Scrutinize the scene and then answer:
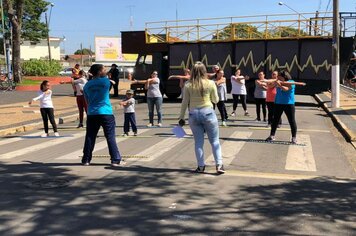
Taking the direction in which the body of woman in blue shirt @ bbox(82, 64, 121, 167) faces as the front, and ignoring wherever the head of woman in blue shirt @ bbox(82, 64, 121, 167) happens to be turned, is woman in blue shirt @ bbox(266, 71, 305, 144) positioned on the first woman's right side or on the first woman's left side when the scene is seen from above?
on the first woman's right side

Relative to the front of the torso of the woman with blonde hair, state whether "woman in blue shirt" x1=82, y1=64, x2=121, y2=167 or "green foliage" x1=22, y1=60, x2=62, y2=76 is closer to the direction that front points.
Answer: the green foliage

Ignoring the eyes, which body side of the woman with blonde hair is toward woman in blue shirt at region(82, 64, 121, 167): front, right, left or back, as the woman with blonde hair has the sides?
left

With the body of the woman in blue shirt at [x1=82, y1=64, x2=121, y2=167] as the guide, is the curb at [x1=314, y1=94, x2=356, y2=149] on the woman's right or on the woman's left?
on the woman's right

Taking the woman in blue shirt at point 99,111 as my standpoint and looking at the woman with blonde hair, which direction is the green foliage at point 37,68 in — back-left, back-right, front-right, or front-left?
back-left

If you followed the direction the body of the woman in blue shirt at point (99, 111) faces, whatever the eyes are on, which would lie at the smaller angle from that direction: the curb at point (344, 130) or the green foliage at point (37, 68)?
the green foliage

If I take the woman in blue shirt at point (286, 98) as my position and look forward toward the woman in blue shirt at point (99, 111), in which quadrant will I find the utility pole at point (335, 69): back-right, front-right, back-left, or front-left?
back-right

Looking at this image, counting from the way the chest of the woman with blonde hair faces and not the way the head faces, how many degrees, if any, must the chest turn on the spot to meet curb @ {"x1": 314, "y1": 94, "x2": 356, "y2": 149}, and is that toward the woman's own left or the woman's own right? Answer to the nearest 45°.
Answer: approximately 45° to the woman's own right

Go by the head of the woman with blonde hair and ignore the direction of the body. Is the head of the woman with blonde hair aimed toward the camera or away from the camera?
away from the camera

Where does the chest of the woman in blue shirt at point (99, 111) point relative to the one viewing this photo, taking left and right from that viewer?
facing away from the viewer

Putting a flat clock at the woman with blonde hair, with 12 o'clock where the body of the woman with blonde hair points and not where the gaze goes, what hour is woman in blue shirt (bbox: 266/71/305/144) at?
The woman in blue shirt is roughly at 1 o'clock from the woman with blonde hair.

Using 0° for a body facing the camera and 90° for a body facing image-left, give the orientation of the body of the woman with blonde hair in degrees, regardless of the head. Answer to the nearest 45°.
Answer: approximately 180°
